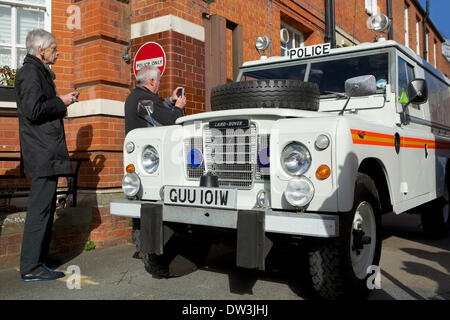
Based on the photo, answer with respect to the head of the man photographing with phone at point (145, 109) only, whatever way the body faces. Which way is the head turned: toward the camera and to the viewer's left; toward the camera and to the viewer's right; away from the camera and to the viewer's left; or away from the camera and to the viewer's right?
away from the camera and to the viewer's right

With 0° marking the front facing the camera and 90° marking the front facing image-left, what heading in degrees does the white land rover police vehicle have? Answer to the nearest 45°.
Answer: approximately 45°

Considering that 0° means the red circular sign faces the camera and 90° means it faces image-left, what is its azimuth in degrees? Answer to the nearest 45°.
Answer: approximately 0°

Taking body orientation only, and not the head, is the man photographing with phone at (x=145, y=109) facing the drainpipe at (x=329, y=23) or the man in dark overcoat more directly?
the drainpipe

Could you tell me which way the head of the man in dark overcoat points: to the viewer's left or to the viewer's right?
to the viewer's right

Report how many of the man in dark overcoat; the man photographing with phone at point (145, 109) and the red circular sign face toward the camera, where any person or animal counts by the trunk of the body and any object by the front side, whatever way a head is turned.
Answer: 1

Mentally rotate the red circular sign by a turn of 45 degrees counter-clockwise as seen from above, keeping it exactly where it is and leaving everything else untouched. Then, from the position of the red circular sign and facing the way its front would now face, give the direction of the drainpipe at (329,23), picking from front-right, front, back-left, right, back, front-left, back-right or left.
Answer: left

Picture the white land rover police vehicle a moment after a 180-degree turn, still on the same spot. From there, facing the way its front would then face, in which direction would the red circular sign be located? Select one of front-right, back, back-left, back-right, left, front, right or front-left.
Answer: left

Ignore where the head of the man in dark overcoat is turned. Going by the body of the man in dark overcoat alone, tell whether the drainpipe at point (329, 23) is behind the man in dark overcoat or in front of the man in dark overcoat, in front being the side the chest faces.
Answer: in front

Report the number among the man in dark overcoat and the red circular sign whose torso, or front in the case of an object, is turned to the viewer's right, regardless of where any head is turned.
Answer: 1

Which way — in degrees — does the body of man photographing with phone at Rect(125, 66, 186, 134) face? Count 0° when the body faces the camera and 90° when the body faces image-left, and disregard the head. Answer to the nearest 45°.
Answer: approximately 225°

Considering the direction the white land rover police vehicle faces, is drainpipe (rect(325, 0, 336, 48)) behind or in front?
behind

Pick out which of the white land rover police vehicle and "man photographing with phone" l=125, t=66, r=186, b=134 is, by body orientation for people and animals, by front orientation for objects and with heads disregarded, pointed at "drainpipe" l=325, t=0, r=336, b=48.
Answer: the man photographing with phone

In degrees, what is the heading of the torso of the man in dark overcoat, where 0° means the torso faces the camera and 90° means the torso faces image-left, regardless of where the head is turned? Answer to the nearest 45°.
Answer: approximately 270°

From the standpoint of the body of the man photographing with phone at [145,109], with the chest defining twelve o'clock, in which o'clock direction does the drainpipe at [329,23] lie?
The drainpipe is roughly at 12 o'clock from the man photographing with phone.

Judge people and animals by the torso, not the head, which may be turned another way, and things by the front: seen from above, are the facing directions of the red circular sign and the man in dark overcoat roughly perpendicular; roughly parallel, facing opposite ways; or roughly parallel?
roughly perpendicular

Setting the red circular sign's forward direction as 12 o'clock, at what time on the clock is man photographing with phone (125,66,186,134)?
The man photographing with phone is roughly at 12 o'clock from the red circular sign.

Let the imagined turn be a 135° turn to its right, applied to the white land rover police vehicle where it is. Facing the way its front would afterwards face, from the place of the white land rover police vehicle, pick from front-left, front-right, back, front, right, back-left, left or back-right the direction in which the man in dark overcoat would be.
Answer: left
